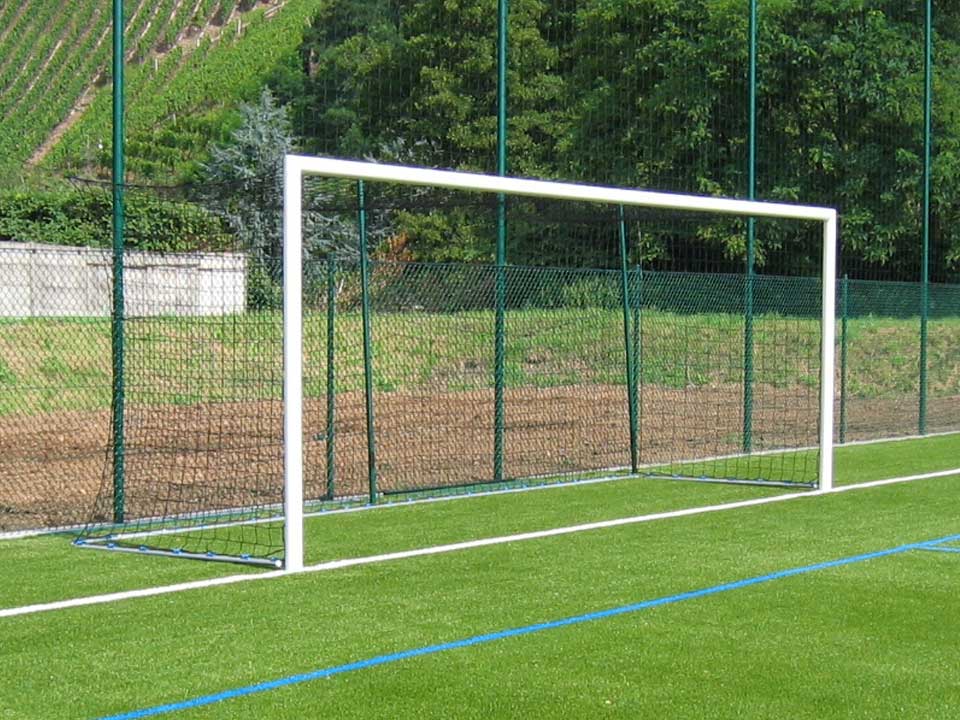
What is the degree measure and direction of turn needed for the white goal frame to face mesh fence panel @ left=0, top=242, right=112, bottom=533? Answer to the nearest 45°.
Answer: approximately 180°

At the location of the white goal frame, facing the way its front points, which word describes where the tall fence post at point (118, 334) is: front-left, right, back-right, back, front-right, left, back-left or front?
back

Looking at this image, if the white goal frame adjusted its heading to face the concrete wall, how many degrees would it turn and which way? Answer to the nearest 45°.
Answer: approximately 180°

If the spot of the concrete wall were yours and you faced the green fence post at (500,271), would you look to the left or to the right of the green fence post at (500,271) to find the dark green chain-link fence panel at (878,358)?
left

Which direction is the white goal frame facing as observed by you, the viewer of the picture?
facing the viewer and to the right of the viewer

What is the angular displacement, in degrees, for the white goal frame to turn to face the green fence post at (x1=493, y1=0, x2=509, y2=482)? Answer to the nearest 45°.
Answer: approximately 135° to its left

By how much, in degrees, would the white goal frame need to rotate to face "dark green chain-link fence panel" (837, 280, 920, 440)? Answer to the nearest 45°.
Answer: approximately 90° to its left
